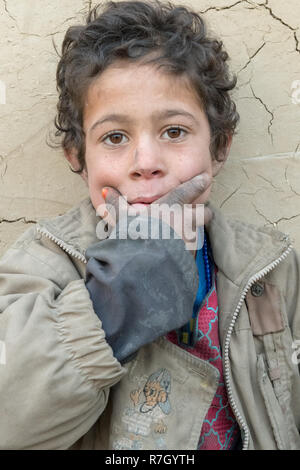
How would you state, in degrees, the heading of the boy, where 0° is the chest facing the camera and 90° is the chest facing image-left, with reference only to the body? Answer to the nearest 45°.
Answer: approximately 0°
